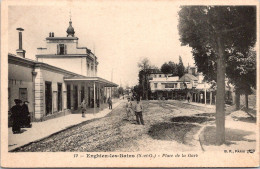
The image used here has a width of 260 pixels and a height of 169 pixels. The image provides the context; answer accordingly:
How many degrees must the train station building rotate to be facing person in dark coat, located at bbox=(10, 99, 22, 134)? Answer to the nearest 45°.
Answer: approximately 45° to its right

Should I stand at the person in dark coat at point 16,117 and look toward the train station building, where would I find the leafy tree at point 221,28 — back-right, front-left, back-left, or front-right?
back-right

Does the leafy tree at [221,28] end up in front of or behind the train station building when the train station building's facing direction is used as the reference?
in front

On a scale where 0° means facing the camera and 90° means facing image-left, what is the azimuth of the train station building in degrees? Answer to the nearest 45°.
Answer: approximately 315°
